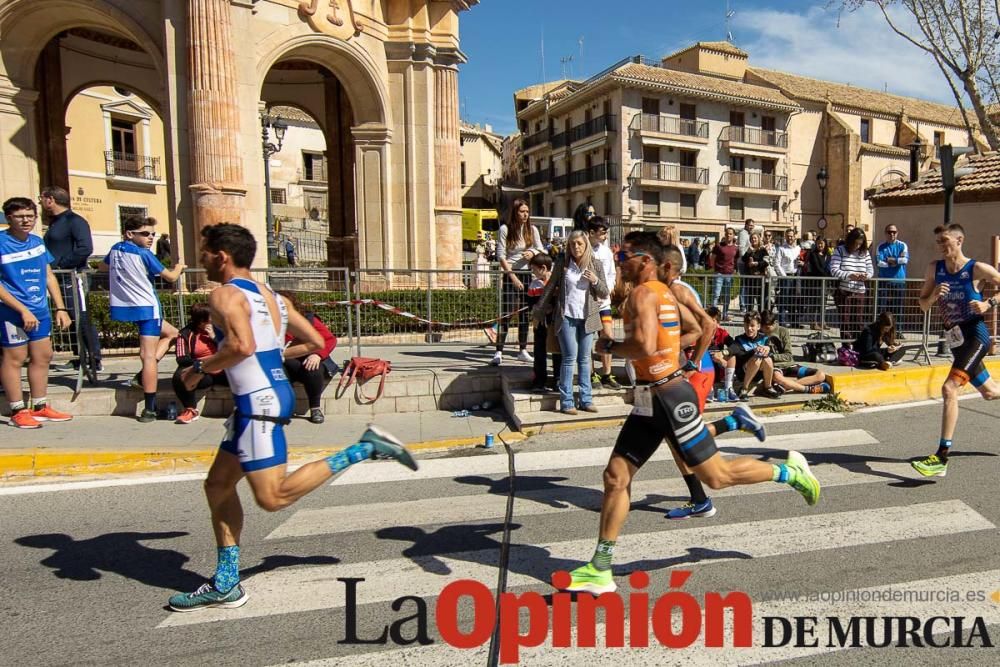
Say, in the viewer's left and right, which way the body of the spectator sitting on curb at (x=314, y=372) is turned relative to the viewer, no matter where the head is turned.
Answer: facing the viewer

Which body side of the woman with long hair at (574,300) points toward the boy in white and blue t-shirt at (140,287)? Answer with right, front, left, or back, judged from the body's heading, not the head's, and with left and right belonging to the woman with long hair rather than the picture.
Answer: right

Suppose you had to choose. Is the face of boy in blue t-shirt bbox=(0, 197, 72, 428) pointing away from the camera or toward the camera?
toward the camera

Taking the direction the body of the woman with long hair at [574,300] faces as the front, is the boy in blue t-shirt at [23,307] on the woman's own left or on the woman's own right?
on the woman's own right

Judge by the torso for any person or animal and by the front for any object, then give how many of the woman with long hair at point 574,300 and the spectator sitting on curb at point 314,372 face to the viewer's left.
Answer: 0

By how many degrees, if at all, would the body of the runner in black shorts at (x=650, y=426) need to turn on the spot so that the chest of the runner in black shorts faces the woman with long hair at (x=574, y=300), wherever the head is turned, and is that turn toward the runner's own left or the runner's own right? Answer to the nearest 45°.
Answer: approximately 90° to the runner's own right

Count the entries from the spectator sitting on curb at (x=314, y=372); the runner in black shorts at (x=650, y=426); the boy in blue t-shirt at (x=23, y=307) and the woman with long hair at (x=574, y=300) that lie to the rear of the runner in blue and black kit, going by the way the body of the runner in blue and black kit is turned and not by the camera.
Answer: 0

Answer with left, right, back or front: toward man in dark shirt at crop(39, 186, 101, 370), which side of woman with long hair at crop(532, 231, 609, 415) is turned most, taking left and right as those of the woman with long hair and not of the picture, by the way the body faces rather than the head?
right

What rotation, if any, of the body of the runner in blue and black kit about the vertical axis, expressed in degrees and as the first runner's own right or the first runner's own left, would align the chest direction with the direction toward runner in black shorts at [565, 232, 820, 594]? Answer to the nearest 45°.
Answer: approximately 45° to the first runner's own left

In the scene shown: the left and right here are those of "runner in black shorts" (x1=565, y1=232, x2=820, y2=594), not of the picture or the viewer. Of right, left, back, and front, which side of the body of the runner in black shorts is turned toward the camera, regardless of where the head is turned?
left

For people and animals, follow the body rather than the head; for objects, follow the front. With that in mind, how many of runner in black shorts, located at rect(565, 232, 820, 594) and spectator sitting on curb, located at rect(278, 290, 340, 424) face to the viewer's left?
1

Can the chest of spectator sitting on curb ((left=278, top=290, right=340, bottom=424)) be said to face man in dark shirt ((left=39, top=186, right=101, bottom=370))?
no

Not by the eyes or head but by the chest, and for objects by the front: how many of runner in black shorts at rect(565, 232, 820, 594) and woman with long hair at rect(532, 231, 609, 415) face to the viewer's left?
1

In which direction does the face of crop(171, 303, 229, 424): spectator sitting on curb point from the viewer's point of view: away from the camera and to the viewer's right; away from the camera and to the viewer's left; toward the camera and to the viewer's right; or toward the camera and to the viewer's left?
toward the camera and to the viewer's right

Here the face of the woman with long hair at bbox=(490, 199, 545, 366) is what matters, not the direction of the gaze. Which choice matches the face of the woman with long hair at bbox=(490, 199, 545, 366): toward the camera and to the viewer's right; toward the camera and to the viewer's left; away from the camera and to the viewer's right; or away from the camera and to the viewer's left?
toward the camera and to the viewer's right

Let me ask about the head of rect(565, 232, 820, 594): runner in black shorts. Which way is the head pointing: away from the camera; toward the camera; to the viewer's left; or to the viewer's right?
to the viewer's left

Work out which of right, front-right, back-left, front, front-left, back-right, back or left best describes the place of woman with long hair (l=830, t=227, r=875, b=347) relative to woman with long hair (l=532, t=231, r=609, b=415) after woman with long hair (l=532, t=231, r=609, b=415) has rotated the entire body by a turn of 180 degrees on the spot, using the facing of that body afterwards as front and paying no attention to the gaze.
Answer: front-right

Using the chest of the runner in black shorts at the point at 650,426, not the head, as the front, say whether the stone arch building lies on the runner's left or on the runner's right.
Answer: on the runner's right

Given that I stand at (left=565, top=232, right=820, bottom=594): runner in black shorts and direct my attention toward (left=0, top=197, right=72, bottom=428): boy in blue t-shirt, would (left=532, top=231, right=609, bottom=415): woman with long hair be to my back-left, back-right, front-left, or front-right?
front-right
